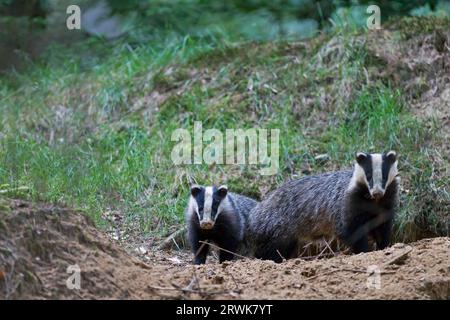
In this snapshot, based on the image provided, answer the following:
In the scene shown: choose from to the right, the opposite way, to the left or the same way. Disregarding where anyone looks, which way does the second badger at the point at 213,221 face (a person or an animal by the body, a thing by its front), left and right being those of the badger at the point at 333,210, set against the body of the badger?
to the right

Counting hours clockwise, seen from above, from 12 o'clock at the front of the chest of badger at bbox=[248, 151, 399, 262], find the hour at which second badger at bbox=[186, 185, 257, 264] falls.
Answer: The second badger is roughly at 4 o'clock from the badger.

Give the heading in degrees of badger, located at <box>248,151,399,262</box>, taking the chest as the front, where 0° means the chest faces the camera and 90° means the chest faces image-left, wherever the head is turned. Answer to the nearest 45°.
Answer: approximately 315°

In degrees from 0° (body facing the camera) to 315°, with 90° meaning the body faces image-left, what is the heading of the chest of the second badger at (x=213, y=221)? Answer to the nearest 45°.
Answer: approximately 45°

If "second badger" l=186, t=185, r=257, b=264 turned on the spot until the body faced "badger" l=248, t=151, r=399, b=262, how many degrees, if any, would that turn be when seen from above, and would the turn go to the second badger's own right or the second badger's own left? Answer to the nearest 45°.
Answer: approximately 135° to the second badger's own left
